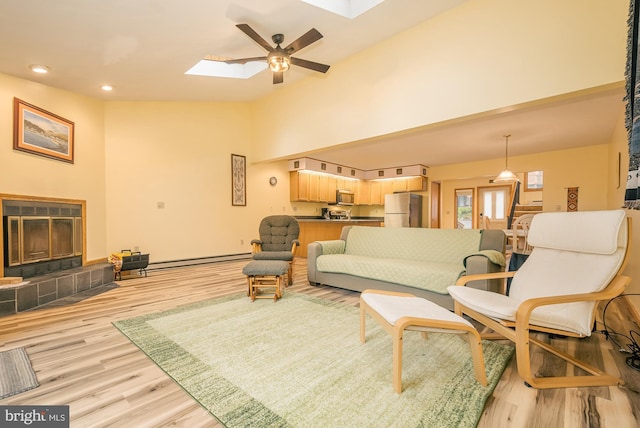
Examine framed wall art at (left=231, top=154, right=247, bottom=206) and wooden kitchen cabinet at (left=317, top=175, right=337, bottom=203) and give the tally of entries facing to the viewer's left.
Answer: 0

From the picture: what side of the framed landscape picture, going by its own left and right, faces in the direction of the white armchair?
front

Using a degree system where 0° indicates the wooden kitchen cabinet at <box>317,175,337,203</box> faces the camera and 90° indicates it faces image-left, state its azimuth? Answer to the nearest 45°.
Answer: approximately 315°

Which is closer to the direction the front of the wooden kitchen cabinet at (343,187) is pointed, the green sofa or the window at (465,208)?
the green sofa

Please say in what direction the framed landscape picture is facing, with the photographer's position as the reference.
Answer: facing the viewer and to the right of the viewer

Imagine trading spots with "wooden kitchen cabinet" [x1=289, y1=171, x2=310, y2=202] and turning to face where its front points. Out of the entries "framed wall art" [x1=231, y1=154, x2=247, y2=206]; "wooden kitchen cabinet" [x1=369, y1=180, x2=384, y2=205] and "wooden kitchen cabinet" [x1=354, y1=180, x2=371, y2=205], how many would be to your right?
1

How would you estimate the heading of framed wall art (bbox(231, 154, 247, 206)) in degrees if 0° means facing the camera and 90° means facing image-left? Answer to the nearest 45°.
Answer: approximately 315°

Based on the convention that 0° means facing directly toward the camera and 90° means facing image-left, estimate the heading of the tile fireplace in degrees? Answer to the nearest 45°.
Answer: approximately 315°

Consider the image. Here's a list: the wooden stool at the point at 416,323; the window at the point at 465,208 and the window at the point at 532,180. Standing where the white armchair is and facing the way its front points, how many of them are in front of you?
1

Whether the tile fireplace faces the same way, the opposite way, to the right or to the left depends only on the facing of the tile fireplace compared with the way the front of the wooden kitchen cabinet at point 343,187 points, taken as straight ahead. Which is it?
to the left

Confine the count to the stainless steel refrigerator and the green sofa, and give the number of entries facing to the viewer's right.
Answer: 0
